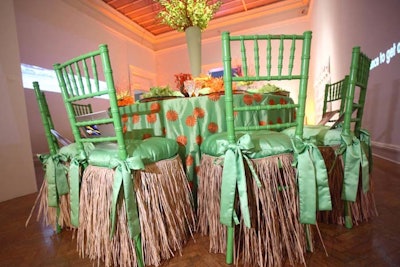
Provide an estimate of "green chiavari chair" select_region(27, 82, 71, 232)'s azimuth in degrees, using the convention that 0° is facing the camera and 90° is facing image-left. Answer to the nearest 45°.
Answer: approximately 270°

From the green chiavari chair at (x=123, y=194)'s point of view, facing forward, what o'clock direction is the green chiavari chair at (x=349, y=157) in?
the green chiavari chair at (x=349, y=157) is roughly at 2 o'clock from the green chiavari chair at (x=123, y=194).

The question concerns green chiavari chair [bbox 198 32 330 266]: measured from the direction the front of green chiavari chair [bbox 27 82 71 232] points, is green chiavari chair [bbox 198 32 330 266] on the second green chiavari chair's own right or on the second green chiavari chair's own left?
on the second green chiavari chair's own right

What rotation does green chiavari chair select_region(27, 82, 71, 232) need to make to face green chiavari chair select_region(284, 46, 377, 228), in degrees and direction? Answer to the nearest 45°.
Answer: approximately 45° to its right

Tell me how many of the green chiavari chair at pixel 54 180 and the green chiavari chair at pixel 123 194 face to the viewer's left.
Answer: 0

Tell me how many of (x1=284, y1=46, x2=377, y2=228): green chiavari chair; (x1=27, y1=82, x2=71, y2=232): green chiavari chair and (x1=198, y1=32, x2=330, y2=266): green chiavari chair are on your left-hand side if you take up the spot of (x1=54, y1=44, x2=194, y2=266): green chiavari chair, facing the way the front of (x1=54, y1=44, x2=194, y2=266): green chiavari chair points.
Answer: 1

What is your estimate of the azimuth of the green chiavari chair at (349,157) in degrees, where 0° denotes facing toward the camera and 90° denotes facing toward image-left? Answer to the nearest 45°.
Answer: approximately 90°

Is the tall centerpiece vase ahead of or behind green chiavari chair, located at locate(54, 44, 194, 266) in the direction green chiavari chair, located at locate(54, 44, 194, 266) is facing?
ahead

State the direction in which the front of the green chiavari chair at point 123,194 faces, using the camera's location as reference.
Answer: facing away from the viewer and to the right of the viewer

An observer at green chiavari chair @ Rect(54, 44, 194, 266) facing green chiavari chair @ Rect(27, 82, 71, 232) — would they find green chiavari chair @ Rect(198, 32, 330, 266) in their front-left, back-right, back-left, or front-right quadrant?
back-right

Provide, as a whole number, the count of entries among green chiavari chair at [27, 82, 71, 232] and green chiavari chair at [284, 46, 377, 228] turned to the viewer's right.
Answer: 1

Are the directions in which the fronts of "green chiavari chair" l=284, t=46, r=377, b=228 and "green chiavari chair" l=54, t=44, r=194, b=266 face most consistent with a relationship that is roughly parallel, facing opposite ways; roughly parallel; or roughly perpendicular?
roughly perpendicular

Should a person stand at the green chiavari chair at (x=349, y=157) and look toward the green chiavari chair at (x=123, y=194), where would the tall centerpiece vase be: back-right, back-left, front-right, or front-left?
front-right

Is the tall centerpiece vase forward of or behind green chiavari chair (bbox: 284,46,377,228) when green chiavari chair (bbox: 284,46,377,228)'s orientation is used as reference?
forward

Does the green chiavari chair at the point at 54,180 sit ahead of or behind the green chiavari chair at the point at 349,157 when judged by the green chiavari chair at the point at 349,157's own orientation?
ahead

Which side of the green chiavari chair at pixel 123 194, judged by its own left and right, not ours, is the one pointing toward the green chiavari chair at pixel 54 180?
left
